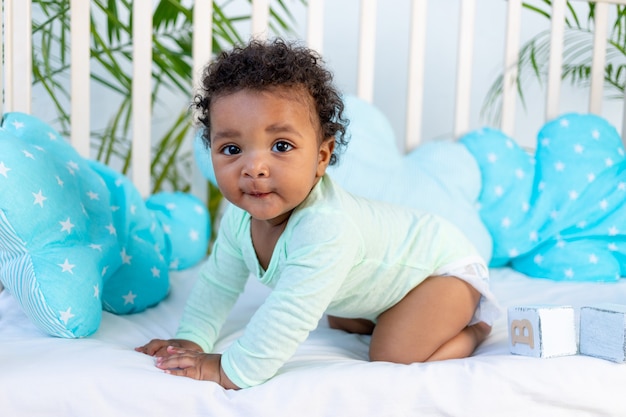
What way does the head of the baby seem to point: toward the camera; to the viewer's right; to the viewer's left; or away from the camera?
toward the camera

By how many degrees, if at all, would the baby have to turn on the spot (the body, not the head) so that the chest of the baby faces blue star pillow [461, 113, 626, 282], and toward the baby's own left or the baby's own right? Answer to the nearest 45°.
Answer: approximately 180°

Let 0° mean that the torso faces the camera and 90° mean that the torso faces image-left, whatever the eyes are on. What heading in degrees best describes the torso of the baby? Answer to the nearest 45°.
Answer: approximately 45°
